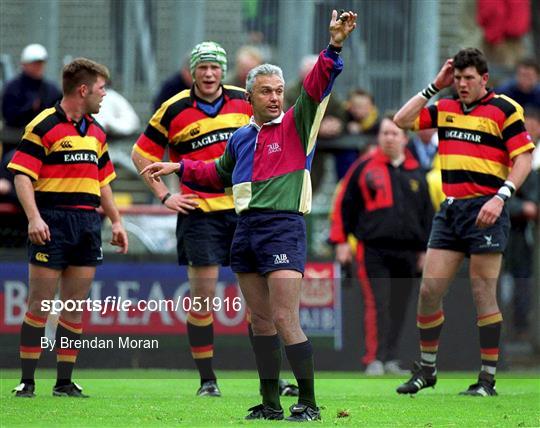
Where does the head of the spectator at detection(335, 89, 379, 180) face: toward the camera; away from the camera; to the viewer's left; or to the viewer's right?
toward the camera

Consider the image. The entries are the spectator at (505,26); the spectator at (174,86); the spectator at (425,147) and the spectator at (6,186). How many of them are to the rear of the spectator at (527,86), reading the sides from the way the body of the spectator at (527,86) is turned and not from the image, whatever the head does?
1

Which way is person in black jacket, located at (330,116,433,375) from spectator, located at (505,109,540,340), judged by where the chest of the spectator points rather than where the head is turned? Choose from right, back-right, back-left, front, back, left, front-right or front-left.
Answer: front-right

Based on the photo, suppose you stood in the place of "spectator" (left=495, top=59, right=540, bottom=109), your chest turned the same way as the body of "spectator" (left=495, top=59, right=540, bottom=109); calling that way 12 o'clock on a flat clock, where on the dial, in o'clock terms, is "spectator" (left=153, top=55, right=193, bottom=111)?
"spectator" (left=153, top=55, right=193, bottom=111) is roughly at 2 o'clock from "spectator" (left=495, top=59, right=540, bottom=109).

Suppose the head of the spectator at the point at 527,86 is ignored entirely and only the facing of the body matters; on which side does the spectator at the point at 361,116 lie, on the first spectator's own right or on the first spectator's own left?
on the first spectator's own right

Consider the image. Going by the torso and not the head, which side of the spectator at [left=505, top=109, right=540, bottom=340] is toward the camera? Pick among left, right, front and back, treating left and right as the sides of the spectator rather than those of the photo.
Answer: front

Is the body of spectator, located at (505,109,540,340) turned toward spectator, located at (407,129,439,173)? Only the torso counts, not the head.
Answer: no

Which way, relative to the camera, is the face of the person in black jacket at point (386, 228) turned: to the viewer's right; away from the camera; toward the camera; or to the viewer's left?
toward the camera

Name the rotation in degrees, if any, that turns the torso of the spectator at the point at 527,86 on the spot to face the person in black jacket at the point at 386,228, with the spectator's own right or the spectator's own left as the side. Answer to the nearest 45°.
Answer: approximately 45° to the spectator's own right

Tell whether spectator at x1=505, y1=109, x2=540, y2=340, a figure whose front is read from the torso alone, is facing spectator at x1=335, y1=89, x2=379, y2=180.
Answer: no

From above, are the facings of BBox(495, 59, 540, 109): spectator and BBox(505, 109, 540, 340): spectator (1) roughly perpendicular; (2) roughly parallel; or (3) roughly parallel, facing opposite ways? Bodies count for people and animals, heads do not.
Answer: roughly parallel

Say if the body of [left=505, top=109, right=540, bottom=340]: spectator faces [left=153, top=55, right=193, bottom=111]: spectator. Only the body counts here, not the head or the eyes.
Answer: no

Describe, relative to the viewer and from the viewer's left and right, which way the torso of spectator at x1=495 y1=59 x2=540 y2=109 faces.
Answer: facing the viewer

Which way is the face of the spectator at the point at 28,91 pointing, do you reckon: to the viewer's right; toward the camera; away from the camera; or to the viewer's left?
toward the camera

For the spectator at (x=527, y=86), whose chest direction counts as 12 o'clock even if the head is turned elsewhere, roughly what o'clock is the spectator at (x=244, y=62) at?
the spectator at (x=244, y=62) is roughly at 2 o'clock from the spectator at (x=527, y=86).

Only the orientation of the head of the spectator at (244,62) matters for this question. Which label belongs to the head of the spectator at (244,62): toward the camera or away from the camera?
toward the camera

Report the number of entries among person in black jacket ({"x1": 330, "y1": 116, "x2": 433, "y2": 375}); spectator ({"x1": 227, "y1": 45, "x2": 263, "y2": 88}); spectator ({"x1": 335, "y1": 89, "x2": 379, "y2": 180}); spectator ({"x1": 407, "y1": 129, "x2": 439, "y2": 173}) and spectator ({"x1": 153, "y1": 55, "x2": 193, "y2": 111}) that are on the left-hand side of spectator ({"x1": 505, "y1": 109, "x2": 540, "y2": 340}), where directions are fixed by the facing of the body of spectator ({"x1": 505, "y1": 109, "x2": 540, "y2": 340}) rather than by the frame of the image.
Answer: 0
